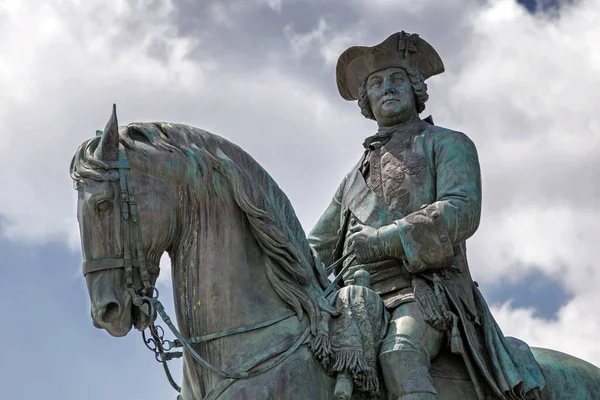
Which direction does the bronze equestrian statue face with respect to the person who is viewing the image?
facing the viewer and to the left of the viewer
